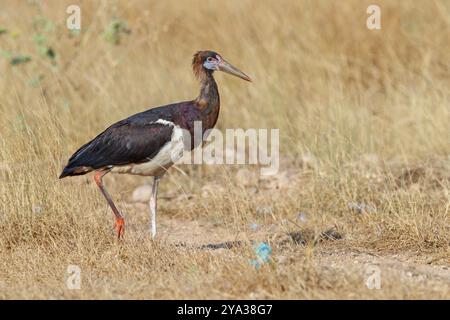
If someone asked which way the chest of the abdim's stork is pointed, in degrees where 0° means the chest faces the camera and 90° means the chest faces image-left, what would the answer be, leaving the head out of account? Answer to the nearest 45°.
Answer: approximately 270°

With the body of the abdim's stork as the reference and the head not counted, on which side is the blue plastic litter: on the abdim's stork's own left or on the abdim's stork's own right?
on the abdim's stork's own right
